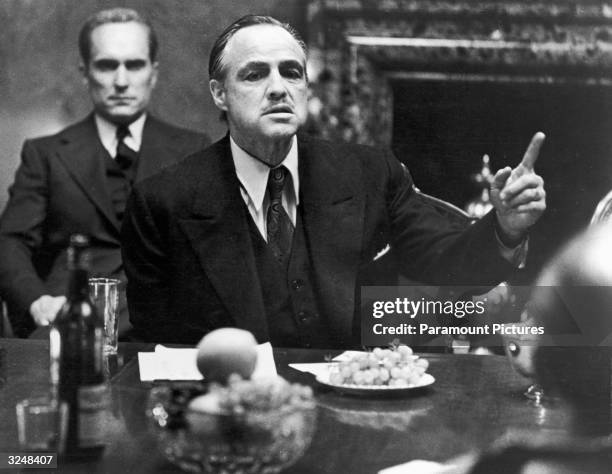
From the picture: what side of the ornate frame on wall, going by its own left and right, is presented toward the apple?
front

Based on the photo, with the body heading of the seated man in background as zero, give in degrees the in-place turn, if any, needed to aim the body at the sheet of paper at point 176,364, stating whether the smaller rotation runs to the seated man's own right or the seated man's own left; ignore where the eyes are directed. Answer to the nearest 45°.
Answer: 0° — they already face it

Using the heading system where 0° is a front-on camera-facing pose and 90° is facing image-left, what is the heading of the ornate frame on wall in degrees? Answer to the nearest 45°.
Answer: approximately 0°

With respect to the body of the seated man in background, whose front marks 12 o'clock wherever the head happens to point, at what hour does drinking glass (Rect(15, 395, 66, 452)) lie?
The drinking glass is roughly at 12 o'clock from the seated man in background.

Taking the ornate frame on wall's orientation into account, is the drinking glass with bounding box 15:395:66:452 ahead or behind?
ahead

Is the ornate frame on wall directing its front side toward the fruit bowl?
yes

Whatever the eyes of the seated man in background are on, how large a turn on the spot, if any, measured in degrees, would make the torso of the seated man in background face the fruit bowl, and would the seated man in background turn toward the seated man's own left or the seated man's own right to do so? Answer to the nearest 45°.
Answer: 0° — they already face it

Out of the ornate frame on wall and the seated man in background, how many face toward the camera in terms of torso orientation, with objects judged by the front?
2

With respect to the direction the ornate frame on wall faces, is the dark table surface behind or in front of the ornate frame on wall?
in front

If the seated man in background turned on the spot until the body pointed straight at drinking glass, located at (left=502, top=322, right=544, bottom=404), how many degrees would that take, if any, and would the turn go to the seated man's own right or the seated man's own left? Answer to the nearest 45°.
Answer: approximately 45° to the seated man's own left
